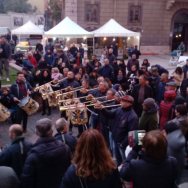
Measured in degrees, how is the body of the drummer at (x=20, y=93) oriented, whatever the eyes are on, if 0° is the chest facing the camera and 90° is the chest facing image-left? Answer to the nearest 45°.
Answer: approximately 315°

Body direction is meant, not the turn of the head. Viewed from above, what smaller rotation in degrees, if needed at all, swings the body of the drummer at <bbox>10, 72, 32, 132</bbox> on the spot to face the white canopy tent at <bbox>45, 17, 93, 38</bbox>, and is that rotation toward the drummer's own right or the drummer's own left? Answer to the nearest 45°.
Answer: approximately 135° to the drummer's own left

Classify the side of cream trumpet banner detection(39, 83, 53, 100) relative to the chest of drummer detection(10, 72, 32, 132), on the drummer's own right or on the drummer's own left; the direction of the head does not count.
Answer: on the drummer's own left

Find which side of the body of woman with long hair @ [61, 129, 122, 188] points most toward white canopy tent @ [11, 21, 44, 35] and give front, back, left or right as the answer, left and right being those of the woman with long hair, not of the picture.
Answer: front

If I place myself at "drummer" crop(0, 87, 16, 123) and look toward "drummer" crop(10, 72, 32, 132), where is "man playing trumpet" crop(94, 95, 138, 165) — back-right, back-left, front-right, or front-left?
front-right

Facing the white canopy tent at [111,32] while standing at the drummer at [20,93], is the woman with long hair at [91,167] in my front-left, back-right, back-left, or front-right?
back-right

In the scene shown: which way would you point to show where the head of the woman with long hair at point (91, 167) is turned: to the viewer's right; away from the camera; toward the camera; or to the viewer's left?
away from the camera

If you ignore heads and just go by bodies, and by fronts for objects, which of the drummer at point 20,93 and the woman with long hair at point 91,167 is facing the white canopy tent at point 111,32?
the woman with long hair

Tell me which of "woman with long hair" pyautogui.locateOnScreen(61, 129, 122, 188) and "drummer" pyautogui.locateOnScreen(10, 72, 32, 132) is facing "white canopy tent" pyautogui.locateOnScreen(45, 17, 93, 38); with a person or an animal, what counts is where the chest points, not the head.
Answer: the woman with long hair

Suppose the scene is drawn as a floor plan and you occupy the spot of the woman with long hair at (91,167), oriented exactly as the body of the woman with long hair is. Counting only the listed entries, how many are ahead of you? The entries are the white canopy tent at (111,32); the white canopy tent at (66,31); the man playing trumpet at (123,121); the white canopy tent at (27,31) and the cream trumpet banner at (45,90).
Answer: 5

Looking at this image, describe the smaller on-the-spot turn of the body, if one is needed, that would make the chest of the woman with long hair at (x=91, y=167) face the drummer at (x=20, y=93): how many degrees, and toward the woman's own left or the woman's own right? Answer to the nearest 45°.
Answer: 0° — they already face them

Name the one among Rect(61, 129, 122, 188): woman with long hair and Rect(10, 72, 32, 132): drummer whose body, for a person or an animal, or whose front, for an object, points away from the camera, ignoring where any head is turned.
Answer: the woman with long hair

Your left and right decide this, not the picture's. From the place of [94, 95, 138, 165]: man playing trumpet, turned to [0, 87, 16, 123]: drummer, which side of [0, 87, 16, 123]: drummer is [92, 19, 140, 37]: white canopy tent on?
right

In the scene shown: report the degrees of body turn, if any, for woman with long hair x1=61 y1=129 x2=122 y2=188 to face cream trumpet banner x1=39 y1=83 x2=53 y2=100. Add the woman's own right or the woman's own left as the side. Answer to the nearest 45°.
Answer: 0° — they already face it

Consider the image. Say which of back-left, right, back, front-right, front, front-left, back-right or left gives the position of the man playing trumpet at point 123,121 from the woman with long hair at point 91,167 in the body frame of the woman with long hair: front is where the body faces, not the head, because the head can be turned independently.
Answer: front

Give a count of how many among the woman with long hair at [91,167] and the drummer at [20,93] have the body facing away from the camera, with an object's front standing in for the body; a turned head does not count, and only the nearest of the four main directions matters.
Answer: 1

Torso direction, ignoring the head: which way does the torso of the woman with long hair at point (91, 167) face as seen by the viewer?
away from the camera
